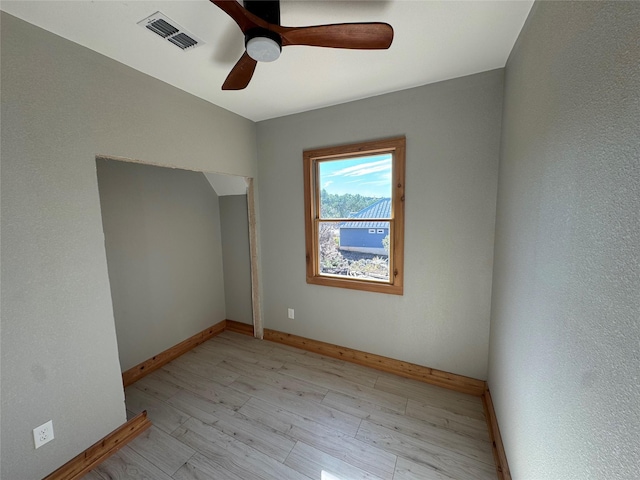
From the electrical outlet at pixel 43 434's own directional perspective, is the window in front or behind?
in front

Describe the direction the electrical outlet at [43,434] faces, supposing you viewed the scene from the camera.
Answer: facing the viewer and to the right of the viewer

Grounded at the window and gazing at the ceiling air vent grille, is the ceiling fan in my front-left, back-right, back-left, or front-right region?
front-left

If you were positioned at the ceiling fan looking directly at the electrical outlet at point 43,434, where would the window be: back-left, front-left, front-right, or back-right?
back-right

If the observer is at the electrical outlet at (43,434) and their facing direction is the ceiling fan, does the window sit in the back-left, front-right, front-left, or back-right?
front-left

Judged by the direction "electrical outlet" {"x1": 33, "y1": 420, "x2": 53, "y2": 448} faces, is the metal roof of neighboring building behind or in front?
in front

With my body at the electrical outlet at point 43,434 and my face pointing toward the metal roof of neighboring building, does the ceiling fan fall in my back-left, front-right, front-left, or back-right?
front-right
